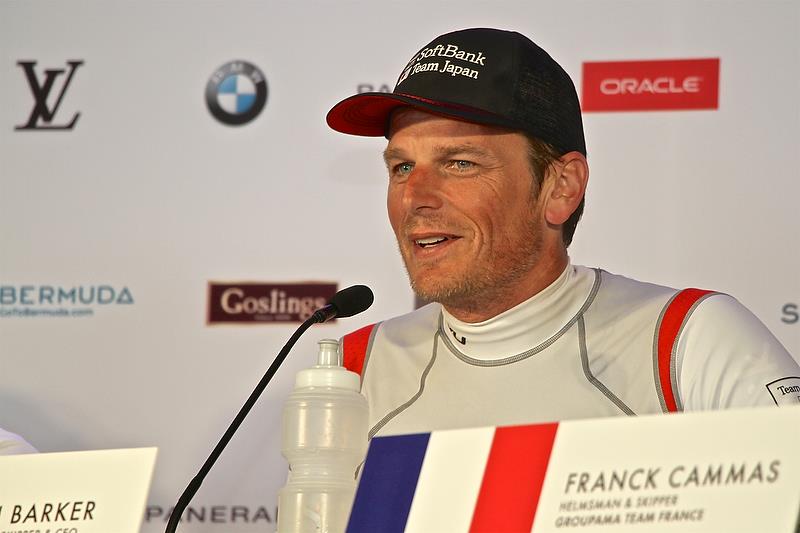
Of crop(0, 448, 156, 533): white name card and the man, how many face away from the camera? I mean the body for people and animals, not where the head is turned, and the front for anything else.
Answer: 0

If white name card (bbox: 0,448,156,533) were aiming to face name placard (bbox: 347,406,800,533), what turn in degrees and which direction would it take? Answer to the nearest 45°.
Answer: approximately 45° to its left

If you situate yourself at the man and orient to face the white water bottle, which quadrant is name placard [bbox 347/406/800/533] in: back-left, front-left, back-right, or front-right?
front-left

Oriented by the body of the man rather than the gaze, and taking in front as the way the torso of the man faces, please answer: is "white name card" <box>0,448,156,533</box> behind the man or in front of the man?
in front

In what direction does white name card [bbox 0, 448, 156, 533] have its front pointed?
toward the camera

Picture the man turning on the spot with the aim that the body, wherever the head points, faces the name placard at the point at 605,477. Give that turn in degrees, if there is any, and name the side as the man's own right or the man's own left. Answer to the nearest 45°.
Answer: approximately 45° to the man's own left

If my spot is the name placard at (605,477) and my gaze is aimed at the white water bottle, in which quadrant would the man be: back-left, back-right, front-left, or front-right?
front-right

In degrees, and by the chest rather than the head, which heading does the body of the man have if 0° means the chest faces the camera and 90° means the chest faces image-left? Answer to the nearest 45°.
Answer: approximately 45°

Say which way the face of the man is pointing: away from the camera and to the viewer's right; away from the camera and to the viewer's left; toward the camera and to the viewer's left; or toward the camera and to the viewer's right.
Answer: toward the camera and to the viewer's left

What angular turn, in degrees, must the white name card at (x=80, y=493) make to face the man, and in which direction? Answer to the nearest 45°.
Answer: approximately 135° to its left
